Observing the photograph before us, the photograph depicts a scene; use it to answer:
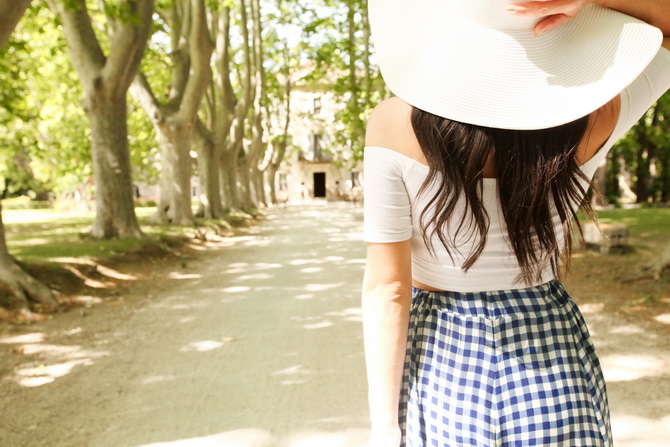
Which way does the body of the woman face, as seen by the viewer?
away from the camera

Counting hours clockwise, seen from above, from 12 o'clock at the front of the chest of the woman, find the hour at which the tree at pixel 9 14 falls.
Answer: The tree is roughly at 10 o'clock from the woman.

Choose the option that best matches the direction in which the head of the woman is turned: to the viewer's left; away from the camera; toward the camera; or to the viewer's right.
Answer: away from the camera
